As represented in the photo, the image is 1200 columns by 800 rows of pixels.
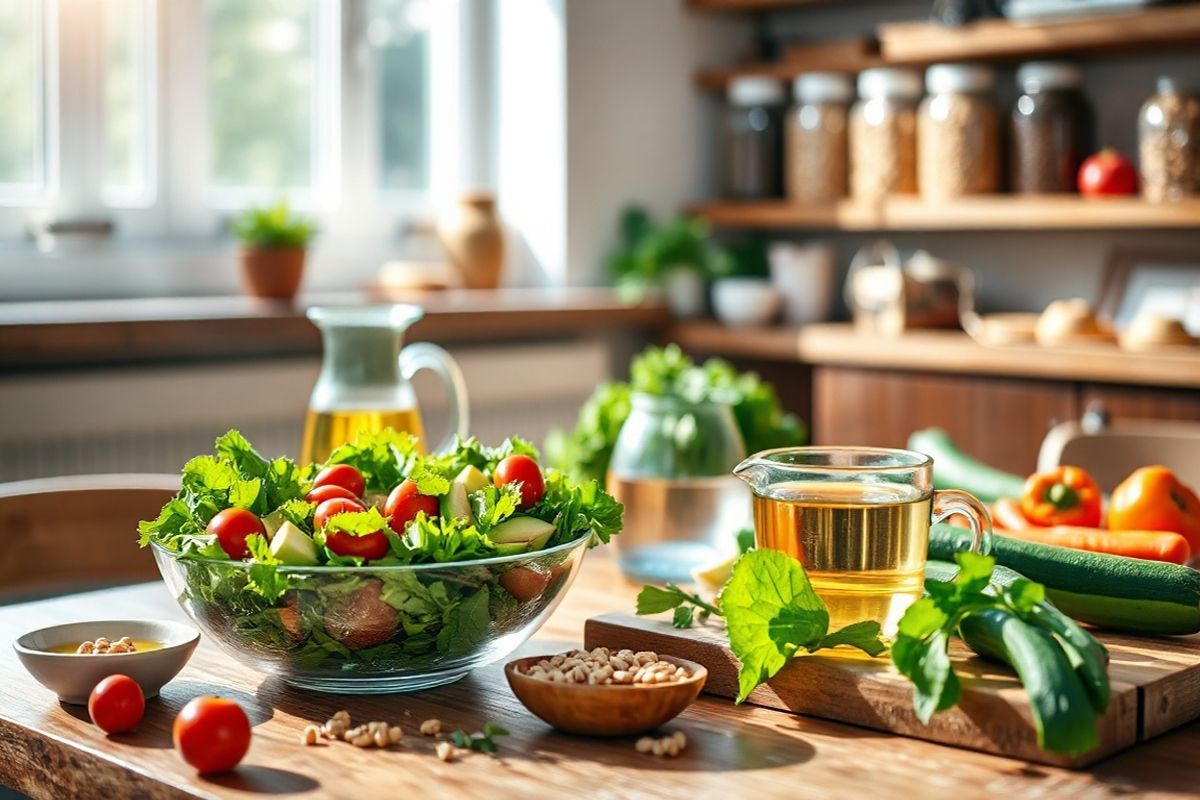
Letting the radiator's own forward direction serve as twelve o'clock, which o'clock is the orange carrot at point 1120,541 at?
The orange carrot is roughly at 11 o'clock from the radiator.

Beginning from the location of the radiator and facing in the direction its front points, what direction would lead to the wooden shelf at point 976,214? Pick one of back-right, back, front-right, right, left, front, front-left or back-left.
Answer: left

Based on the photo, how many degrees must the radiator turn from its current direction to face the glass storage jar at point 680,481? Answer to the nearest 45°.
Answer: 0° — it already faces it

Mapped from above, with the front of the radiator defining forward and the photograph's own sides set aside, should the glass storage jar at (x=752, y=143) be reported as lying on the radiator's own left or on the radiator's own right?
on the radiator's own left

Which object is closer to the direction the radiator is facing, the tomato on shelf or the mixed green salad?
the mixed green salad

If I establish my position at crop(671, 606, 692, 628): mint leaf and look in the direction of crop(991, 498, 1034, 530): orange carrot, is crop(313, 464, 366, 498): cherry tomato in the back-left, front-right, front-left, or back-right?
back-left

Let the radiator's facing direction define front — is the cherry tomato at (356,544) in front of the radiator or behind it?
in front

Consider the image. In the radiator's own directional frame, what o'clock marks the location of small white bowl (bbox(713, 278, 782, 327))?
The small white bowl is roughly at 8 o'clock from the radiator.

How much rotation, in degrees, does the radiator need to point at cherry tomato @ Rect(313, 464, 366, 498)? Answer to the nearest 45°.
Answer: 0° — it already faces it

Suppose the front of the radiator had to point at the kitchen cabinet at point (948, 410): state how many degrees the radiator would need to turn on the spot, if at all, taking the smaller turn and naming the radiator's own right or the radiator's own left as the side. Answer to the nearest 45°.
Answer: approximately 90° to the radiator's own left

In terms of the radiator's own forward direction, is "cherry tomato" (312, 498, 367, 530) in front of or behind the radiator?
in front

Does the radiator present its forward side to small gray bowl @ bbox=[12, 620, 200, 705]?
yes
